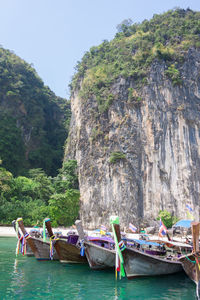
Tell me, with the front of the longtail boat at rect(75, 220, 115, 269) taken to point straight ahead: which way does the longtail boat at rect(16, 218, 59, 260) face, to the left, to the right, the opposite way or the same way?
the same way

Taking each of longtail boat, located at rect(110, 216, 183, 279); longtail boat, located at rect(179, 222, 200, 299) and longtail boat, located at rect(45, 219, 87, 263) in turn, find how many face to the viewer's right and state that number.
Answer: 0

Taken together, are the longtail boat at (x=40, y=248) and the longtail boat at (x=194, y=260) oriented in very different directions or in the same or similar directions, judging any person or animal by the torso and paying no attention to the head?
same or similar directions

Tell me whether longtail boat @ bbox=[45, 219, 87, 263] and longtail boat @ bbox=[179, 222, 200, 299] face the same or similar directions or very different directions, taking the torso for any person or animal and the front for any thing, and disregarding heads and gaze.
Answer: same or similar directions

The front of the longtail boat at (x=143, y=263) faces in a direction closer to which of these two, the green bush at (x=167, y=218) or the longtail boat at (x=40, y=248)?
the longtail boat
